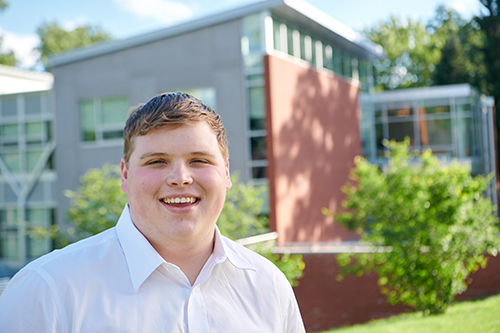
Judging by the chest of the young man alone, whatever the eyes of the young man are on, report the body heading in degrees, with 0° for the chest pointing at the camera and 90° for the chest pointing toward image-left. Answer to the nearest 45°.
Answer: approximately 315°

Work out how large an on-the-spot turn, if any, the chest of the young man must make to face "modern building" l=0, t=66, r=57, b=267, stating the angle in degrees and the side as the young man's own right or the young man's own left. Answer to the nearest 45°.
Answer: approximately 135° to the young man's own left

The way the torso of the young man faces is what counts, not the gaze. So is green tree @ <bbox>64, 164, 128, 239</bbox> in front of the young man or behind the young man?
behind

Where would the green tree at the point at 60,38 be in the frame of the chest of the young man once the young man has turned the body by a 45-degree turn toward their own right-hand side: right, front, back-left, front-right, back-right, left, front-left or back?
back

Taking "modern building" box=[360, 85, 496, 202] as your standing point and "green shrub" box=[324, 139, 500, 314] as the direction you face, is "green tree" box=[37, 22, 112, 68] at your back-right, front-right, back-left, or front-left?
back-right

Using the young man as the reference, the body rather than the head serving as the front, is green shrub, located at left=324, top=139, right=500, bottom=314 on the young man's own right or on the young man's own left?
on the young man's own left
